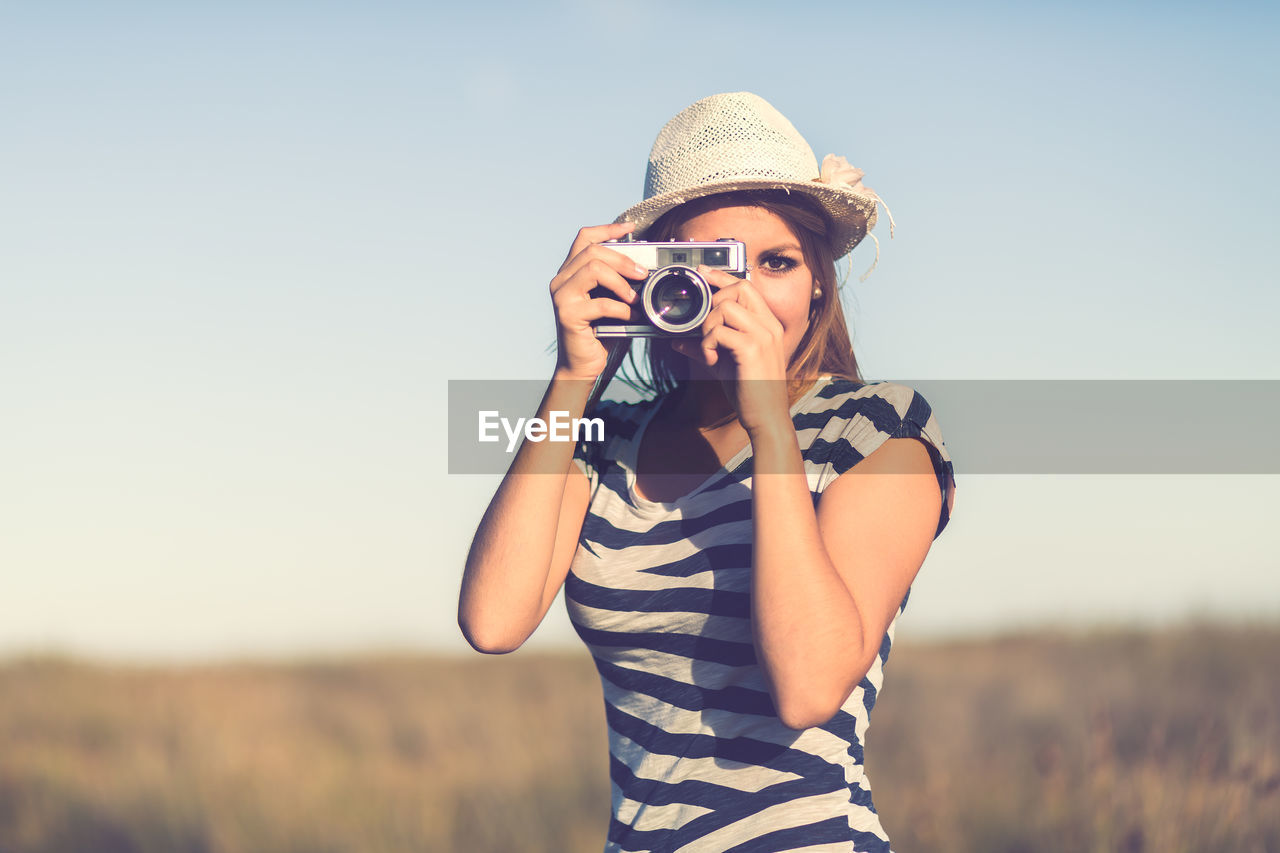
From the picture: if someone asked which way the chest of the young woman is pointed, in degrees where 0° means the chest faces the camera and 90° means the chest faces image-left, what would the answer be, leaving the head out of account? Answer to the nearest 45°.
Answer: approximately 45°
